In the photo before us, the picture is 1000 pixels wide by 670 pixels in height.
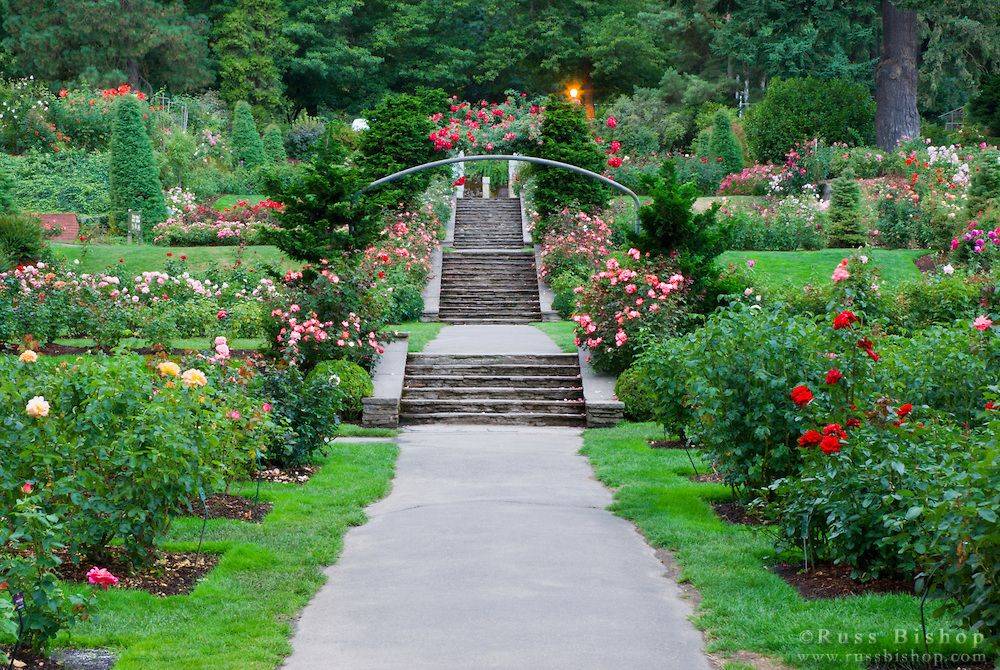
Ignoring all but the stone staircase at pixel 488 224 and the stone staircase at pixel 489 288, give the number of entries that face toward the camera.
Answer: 2

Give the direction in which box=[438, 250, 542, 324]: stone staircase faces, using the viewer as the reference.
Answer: facing the viewer

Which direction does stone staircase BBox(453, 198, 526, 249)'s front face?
toward the camera

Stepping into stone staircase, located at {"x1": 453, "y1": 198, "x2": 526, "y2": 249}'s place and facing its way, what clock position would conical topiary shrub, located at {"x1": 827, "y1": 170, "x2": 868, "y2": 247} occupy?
The conical topiary shrub is roughly at 10 o'clock from the stone staircase.

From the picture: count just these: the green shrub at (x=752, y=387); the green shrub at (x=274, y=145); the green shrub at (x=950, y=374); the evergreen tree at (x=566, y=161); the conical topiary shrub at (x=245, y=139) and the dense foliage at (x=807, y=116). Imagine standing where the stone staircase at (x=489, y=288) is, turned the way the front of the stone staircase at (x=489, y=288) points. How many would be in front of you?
2

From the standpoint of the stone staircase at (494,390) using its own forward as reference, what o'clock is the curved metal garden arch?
The curved metal garden arch is roughly at 6 o'clock from the stone staircase.

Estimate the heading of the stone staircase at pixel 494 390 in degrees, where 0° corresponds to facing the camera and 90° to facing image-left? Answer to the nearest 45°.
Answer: approximately 0°

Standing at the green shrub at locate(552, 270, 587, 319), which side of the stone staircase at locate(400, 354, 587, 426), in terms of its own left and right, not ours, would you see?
back

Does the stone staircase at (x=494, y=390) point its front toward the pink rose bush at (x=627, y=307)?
no

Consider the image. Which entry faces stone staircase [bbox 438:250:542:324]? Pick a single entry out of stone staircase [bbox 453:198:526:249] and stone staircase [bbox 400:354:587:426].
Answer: stone staircase [bbox 453:198:526:249]

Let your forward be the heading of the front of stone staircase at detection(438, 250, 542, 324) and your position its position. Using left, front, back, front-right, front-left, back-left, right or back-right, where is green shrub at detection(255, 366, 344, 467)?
front

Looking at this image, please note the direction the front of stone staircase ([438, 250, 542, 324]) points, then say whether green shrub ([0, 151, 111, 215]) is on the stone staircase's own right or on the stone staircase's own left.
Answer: on the stone staircase's own right

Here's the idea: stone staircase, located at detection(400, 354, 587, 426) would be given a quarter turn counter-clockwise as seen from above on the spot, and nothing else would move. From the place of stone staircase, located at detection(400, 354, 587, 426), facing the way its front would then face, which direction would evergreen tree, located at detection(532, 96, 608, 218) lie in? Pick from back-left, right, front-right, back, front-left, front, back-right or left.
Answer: left

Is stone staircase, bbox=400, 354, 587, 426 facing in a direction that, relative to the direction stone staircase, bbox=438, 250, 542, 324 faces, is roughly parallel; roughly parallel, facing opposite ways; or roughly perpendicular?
roughly parallel

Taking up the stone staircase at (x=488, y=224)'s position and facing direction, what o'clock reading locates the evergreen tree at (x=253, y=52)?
The evergreen tree is roughly at 5 o'clock from the stone staircase.

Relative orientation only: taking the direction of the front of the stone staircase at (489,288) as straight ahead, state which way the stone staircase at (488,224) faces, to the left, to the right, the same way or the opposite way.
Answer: the same way

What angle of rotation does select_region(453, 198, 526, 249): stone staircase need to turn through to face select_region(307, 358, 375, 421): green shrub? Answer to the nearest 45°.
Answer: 0° — it already faces it
